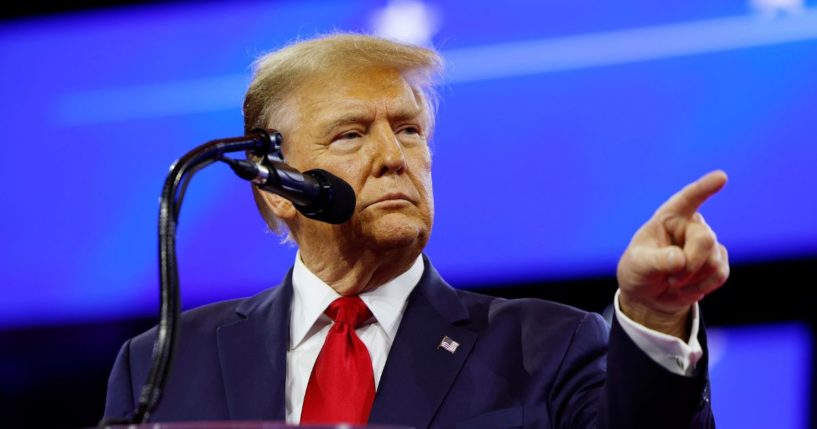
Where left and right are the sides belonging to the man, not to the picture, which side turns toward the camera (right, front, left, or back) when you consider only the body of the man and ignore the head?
front

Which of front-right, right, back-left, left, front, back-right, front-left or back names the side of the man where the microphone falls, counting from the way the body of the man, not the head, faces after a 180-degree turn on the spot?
back
